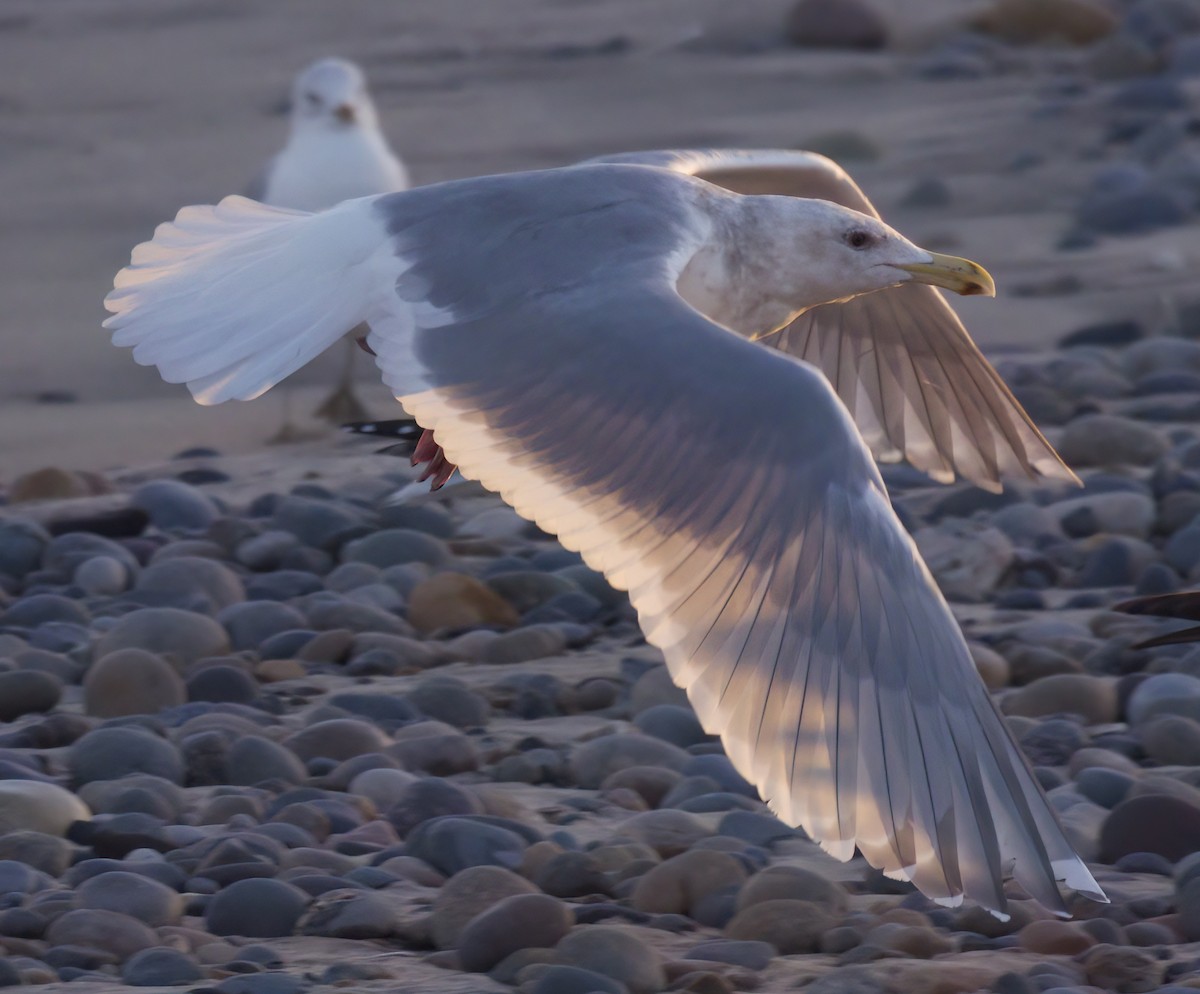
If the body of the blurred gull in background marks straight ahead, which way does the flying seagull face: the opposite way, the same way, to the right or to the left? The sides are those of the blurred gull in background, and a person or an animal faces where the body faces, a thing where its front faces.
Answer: to the left

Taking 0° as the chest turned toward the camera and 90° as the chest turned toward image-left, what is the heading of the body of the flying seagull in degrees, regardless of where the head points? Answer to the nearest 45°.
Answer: approximately 270°

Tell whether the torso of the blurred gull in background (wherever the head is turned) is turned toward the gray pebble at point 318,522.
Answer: yes

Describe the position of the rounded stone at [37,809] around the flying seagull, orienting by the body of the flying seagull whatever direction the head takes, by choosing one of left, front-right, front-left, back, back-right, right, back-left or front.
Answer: back

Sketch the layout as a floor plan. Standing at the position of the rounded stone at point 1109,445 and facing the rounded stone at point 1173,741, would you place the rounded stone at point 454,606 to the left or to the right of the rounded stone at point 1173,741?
right

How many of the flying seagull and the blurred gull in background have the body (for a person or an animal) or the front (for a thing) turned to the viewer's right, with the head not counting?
1

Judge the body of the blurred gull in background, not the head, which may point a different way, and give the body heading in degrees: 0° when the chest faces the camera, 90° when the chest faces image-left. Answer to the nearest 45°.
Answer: approximately 0°

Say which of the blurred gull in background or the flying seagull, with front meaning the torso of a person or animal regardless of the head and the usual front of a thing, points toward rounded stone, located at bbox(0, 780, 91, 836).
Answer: the blurred gull in background
